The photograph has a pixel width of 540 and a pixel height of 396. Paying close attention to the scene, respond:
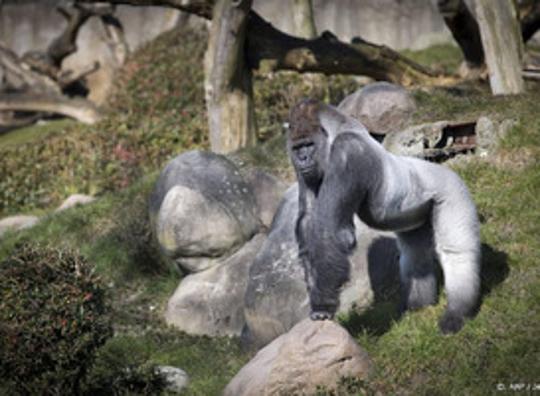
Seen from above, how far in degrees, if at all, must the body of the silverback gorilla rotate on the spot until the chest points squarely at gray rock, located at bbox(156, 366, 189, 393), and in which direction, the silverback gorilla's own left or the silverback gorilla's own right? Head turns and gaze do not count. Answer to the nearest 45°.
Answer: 0° — it already faces it

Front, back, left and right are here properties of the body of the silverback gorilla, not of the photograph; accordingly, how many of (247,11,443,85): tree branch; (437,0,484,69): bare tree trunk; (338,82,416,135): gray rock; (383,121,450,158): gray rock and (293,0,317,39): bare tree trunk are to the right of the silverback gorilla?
5

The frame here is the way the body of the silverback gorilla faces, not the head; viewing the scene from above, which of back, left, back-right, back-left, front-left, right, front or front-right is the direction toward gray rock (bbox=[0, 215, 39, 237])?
front-right

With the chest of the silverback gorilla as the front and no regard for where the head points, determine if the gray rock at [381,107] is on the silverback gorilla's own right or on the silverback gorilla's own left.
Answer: on the silverback gorilla's own right

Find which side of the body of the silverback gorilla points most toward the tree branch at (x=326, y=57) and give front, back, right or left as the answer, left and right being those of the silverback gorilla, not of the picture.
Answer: right

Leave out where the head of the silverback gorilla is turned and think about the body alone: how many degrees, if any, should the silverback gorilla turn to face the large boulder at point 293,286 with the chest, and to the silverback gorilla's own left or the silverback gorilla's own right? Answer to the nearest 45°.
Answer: approximately 45° to the silverback gorilla's own right

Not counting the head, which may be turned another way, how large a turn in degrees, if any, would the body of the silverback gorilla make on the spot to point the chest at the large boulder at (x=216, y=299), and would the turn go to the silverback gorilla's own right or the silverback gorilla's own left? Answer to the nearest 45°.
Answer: approximately 45° to the silverback gorilla's own right

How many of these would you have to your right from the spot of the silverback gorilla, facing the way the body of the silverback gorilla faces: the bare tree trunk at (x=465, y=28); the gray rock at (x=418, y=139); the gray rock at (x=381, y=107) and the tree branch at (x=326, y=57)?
4

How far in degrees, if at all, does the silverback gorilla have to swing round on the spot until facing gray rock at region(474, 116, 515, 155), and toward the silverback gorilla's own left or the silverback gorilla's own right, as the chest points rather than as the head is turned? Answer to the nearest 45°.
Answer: approximately 90° to the silverback gorilla's own right

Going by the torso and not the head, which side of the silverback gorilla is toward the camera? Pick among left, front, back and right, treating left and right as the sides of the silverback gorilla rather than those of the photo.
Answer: left

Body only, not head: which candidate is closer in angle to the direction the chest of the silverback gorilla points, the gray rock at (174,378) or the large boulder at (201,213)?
the gray rock

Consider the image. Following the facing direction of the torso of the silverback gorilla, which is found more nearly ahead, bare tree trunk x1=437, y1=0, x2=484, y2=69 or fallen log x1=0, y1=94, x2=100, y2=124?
the fallen log

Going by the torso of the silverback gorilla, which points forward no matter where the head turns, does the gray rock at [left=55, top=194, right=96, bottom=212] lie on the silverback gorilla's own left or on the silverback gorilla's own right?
on the silverback gorilla's own right

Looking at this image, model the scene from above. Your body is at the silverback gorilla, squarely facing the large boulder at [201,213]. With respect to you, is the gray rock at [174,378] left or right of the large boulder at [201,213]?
left

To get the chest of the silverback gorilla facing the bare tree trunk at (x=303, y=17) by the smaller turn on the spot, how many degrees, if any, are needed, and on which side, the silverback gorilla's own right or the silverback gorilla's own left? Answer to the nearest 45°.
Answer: approximately 90° to the silverback gorilla's own right
